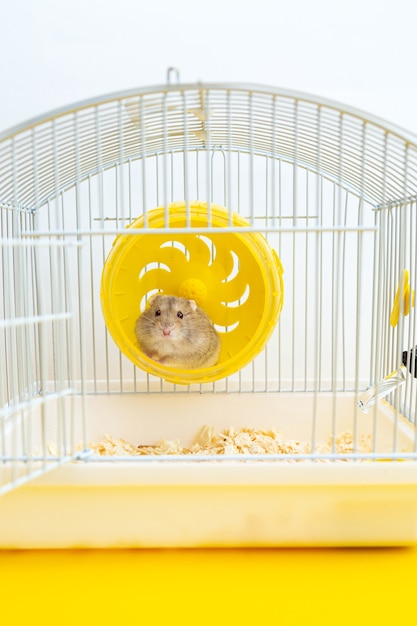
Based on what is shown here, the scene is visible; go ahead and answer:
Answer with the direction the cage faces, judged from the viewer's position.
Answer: facing the viewer

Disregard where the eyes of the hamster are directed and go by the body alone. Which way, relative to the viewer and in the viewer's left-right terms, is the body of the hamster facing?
facing the viewer and to the left of the viewer
